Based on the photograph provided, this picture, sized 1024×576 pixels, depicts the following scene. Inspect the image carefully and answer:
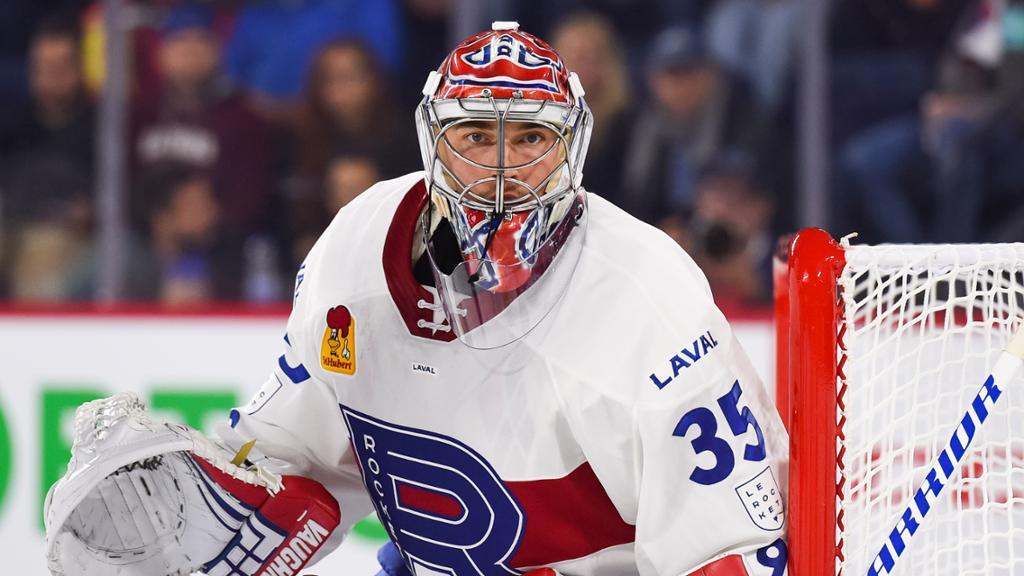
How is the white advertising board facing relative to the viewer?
toward the camera

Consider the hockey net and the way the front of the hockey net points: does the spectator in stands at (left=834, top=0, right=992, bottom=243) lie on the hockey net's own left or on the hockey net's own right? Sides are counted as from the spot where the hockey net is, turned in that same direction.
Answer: on the hockey net's own right

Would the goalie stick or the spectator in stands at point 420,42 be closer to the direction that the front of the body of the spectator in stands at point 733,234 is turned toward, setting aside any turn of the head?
the goalie stick

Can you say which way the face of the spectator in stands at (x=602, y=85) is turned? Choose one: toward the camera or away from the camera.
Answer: toward the camera

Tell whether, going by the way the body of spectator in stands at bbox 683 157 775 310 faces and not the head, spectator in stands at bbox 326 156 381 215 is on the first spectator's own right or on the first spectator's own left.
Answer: on the first spectator's own right

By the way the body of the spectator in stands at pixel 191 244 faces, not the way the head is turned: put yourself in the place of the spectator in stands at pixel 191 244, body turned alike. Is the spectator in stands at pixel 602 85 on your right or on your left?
on your left

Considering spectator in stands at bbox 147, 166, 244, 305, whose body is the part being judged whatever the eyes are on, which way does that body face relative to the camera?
toward the camera

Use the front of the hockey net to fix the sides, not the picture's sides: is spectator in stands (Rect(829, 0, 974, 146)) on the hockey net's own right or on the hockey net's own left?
on the hockey net's own right

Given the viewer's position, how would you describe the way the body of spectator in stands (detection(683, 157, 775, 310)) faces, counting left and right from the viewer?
facing the viewer

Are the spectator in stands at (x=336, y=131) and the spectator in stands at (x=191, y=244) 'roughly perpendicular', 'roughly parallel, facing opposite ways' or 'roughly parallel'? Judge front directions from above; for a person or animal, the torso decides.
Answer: roughly parallel

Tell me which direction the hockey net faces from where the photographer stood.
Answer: facing to the left of the viewer

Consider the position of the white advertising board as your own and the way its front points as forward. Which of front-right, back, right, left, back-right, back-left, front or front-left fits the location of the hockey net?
front-left

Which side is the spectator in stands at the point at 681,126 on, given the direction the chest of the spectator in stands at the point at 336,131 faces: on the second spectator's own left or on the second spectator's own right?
on the second spectator's own left

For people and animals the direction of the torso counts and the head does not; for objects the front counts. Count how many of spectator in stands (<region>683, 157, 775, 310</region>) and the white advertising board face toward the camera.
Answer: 2

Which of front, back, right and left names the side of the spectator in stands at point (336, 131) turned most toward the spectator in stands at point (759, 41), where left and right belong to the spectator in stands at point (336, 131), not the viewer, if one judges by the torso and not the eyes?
left
